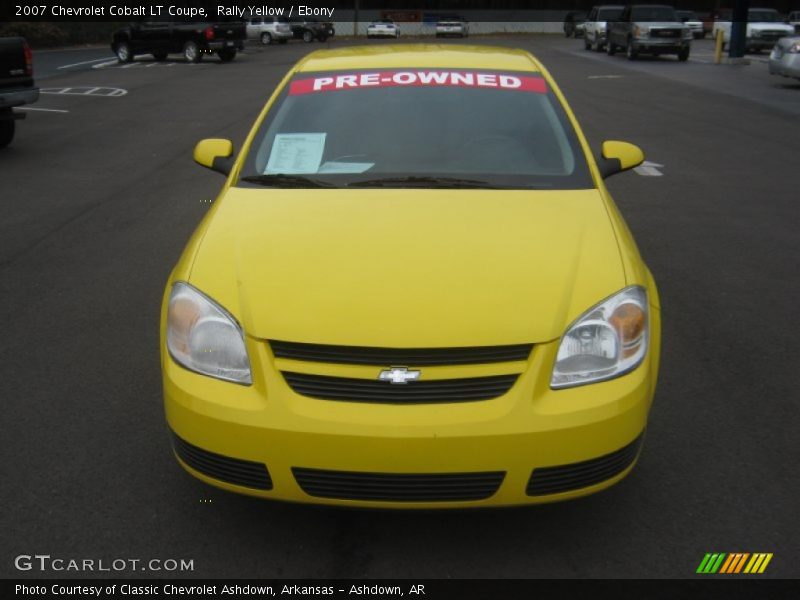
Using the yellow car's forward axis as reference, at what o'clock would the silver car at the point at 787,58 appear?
The silver car is roughly at 7 o'clock from the yellow car.

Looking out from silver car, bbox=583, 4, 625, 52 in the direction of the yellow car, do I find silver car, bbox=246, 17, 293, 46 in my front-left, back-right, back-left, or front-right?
back-right

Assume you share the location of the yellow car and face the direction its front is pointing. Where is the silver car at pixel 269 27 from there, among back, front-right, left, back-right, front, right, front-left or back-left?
back

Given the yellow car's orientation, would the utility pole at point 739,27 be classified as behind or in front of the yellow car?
behind

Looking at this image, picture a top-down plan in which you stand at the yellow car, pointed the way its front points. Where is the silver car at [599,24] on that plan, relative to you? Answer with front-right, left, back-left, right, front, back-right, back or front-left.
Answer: back

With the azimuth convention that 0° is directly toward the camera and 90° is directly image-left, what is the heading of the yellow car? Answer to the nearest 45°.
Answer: approximately 0°
